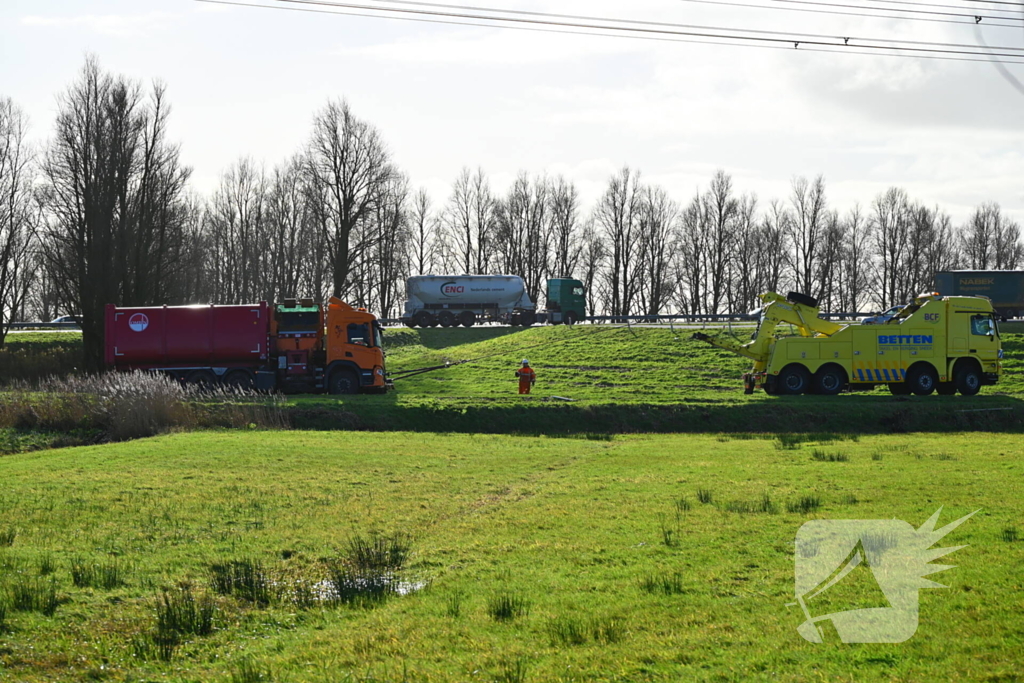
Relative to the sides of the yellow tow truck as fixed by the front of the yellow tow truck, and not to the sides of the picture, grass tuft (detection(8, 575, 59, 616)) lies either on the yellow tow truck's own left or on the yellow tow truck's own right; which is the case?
on the yellow tow truck's own right

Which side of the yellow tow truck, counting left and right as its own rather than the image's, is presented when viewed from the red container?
back

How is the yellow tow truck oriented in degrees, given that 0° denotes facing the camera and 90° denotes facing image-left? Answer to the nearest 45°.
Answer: approximately 270°

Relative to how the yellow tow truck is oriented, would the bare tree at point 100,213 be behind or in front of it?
behind

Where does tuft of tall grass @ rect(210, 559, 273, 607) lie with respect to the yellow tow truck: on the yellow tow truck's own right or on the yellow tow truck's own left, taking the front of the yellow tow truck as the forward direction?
on the yellow tow truck's own right

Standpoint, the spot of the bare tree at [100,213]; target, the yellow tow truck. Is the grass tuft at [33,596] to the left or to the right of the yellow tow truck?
right

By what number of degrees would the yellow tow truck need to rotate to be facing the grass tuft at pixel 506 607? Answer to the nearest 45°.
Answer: approximately 90° to its right

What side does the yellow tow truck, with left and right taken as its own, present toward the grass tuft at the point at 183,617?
right
